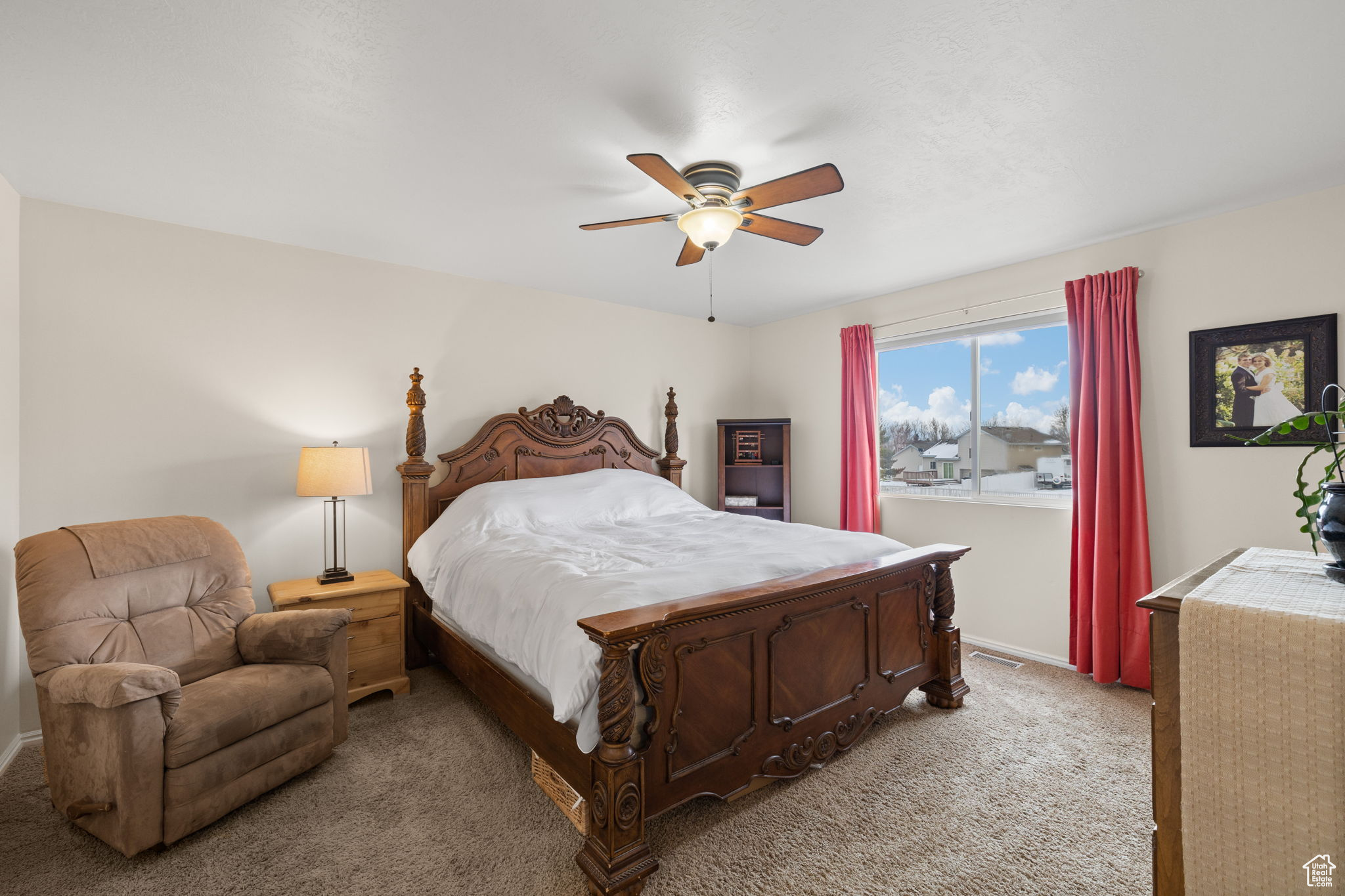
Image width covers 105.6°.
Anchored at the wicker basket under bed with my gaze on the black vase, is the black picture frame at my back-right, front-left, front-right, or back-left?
front-left

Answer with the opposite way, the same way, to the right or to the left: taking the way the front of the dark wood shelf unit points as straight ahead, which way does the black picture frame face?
to the right

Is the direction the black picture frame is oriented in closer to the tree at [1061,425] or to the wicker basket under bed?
the wicker basket under bed

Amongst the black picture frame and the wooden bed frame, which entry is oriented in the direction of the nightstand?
the black picture frame

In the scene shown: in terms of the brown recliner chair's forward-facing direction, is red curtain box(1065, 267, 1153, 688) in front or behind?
in front

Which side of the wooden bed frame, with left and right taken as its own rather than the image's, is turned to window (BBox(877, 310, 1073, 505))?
left

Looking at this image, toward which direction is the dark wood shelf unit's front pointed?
toward the camera

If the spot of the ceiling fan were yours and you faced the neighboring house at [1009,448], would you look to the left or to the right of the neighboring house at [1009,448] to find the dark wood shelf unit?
left

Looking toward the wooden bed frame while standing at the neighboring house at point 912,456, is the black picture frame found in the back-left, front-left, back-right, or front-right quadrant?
front-left

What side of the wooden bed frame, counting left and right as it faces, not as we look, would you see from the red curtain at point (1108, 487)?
left

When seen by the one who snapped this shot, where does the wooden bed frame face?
facing the viewer and to the right of the viewer

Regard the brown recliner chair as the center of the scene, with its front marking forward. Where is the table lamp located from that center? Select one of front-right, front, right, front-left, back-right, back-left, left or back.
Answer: left
